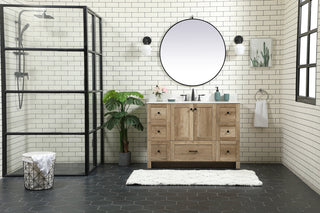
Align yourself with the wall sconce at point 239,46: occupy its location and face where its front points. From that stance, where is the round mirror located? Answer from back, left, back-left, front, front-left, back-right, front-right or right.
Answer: right

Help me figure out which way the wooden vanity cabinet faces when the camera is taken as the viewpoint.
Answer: facing the viewer

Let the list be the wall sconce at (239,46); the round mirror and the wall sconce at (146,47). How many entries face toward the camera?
3

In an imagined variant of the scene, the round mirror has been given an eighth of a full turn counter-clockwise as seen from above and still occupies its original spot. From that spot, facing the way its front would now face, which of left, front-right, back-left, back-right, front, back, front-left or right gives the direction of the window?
front

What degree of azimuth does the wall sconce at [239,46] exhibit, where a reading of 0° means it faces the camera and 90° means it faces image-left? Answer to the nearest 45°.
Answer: approximately 0°

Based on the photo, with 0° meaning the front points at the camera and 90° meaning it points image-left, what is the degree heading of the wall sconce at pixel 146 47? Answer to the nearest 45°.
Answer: approximately 0°

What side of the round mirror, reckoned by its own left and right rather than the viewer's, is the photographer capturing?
front

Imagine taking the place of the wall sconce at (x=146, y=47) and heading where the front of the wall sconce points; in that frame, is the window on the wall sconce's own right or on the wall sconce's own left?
on the wall sconce's own left
